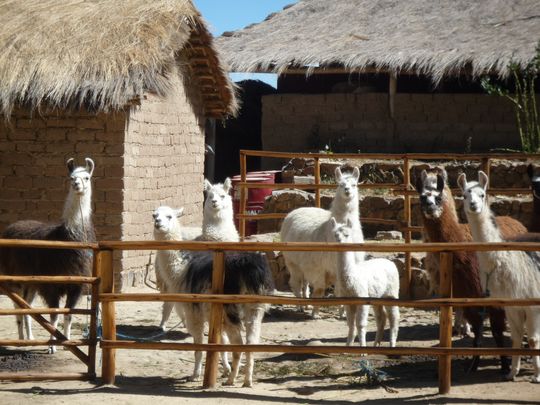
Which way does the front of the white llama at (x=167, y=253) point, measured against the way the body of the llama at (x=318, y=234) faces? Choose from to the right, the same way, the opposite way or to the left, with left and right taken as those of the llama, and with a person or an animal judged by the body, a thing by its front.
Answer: to the right

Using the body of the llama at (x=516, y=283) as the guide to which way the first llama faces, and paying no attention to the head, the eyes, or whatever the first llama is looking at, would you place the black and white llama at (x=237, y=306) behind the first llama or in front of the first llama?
in front

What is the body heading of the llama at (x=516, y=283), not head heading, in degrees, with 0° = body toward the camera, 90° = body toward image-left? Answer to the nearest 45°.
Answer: approximately 45°

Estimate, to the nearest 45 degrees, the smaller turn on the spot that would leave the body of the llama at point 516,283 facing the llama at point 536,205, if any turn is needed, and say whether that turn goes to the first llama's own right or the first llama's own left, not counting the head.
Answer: approximately 135° to the first llama's own right

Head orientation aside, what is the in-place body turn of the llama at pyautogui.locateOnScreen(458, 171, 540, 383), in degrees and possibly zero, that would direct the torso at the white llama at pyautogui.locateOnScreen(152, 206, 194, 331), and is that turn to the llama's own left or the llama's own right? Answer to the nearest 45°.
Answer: approximately 45° to the llama's own right

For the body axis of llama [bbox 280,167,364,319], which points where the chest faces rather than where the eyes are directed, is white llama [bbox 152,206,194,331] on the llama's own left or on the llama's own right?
on the llama's own right

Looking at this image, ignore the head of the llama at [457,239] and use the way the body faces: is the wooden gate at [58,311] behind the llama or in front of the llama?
in front

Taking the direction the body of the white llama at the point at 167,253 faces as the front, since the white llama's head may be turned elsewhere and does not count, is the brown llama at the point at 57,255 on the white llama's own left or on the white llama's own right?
on the white llama's own right

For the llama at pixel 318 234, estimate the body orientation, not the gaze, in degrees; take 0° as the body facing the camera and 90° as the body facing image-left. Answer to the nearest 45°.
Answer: approximately 315°

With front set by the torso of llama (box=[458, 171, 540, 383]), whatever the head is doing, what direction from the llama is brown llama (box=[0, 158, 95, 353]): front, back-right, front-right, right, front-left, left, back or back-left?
front-right

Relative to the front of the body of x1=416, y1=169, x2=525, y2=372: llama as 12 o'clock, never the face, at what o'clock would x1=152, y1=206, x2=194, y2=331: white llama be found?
The white llama is roughly at 1 o'clock from the llama.

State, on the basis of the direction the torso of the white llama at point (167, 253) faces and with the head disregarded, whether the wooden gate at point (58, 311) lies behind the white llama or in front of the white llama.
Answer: in front

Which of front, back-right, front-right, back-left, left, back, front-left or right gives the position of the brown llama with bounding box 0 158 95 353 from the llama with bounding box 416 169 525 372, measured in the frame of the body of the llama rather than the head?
front-right
